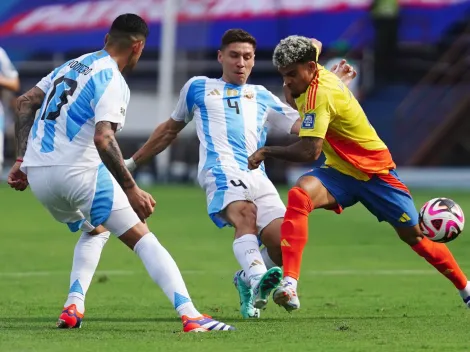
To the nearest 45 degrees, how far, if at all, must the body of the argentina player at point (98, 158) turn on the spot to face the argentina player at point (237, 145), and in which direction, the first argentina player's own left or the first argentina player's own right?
0° — they already face them

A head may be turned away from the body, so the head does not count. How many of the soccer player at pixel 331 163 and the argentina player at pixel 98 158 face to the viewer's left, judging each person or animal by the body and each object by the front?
1

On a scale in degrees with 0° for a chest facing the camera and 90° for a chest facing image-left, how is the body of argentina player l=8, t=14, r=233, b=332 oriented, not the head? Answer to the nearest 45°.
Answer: approximately 225°

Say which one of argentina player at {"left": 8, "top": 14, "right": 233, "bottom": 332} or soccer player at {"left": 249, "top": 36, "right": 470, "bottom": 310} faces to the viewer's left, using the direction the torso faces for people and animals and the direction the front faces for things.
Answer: the soccer player

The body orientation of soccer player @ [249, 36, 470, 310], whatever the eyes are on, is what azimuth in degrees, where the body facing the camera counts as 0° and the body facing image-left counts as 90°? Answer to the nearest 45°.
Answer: approximately 90°

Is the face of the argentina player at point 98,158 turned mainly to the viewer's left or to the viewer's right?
to the viewer's right
